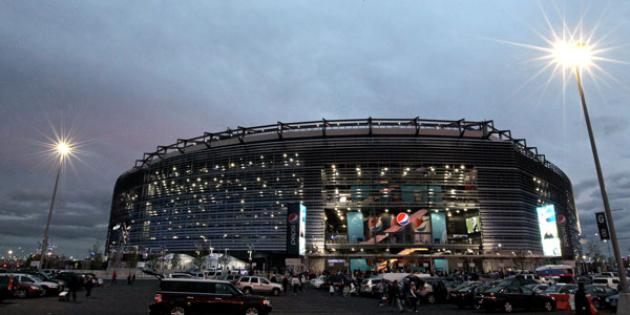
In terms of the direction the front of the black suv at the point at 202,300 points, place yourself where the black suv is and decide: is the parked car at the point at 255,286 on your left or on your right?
on your left

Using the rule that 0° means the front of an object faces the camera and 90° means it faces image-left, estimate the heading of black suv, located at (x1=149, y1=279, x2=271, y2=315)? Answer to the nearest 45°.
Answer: approximately 270°

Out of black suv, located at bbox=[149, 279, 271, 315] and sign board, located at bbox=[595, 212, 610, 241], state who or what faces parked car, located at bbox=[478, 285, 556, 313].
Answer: the black suv

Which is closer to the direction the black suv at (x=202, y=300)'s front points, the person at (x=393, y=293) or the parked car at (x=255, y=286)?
the person

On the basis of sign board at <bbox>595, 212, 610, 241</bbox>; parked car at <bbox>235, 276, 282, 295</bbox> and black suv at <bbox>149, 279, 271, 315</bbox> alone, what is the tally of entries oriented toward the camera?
1

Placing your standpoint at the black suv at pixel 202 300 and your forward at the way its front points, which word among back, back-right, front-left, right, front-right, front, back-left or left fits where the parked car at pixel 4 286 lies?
back-left

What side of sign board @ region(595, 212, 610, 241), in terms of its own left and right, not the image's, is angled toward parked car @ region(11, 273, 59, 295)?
right

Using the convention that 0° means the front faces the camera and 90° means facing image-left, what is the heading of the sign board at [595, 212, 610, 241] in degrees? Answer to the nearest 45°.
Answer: approximately 0°

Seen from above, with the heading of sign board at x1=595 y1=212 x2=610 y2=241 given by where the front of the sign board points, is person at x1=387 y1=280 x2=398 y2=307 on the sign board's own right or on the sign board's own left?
on the sign board's own right

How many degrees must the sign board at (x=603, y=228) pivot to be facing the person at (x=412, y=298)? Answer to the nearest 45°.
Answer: approximately 90° to its right

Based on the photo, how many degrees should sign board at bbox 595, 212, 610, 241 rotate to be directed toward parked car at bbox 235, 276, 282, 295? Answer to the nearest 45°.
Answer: approximately 90° to its right
